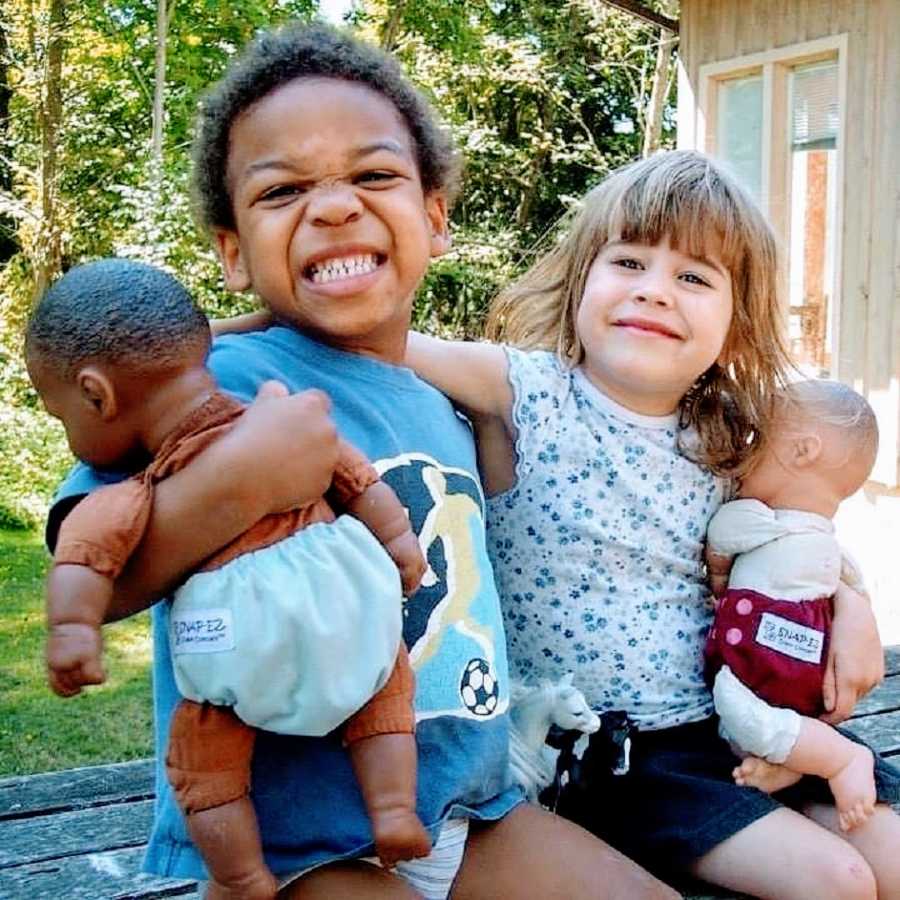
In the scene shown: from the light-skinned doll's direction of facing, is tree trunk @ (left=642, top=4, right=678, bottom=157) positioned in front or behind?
in front

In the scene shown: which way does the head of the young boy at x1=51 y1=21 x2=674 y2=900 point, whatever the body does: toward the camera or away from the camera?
toward the camera

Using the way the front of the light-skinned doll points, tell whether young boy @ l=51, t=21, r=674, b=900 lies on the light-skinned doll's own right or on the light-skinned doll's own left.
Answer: on the light-skinned doll's own left

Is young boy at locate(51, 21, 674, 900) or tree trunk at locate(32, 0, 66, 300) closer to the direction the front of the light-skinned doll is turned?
the tree trunk

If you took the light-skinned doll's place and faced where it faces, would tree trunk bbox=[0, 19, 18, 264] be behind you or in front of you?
in front

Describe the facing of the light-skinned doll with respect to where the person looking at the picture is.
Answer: facing away from the viewer and to the left of the viewer

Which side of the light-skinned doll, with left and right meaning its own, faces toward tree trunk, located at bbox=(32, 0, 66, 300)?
front

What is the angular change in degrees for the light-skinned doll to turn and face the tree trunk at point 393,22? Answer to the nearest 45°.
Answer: approximately 45° to its right
